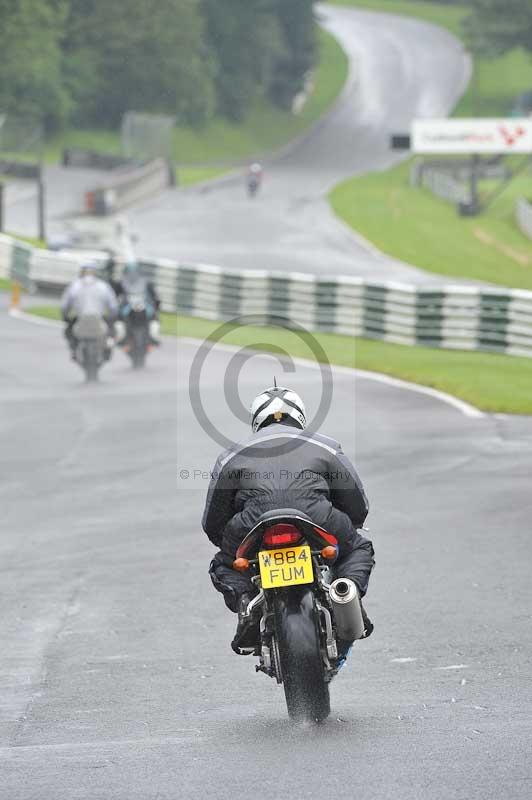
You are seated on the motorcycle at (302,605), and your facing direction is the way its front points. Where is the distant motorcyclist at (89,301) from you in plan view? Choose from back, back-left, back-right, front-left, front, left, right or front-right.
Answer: front

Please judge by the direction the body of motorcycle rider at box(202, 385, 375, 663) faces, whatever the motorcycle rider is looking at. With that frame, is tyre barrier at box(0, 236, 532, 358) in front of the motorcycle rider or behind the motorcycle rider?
in front

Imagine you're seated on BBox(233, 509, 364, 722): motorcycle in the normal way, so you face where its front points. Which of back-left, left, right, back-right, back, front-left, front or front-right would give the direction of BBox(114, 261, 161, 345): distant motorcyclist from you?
front

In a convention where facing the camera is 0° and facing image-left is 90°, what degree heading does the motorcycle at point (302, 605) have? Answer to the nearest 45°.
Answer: approximately 180°

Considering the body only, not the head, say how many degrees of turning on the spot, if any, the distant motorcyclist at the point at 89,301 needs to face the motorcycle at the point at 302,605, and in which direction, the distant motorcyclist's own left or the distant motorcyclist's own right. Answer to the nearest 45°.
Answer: approximately 180°

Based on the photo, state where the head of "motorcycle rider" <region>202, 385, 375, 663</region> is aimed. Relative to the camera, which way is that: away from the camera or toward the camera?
away from the camera

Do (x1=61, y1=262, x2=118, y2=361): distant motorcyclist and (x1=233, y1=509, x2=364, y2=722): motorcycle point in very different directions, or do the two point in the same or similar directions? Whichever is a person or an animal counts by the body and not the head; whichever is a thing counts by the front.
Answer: same or similar directions

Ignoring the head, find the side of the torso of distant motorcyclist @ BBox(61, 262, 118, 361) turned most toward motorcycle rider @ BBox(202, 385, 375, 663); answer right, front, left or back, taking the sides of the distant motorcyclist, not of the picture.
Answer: back

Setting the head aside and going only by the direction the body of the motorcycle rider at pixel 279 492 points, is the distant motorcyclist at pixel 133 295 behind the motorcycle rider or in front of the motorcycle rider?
in front

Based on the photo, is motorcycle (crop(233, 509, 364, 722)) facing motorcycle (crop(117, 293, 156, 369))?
yes

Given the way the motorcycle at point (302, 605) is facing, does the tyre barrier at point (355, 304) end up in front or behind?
in front

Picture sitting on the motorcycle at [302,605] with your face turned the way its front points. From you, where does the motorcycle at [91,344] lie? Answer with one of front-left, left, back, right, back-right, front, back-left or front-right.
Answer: front

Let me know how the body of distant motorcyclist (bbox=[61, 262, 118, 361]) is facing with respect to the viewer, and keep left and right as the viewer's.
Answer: facing away from the viewer

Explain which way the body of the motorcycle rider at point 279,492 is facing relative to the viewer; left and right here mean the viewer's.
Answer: facing away from the viewer
